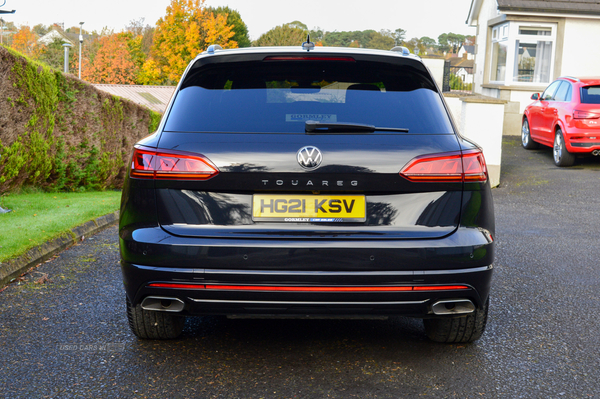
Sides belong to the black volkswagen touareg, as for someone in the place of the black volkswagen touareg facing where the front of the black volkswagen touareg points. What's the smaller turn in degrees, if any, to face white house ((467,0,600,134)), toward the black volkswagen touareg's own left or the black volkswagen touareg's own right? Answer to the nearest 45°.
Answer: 0° — it already faces it

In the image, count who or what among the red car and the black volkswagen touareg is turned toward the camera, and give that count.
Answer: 0

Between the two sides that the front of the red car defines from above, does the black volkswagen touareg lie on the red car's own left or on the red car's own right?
on the red car's own left

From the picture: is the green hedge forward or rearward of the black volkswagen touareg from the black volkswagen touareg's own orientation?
forward

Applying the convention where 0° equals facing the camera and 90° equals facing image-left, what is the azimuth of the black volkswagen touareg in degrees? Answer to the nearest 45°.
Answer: approximately 180°
